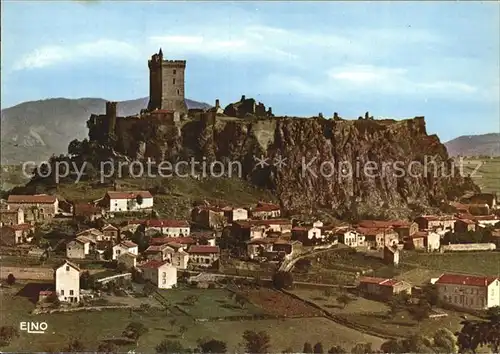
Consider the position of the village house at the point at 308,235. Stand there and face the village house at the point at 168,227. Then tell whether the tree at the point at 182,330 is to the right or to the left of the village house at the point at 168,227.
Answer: left

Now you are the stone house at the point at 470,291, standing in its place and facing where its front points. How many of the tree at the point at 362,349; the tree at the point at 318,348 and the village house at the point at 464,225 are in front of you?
2

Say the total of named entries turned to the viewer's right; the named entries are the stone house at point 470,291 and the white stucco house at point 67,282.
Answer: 0

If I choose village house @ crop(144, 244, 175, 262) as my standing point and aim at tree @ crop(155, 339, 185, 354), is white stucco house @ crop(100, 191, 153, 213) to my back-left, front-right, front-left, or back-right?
back-right

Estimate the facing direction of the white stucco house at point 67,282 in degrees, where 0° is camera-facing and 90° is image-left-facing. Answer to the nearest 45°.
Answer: approximately 0°

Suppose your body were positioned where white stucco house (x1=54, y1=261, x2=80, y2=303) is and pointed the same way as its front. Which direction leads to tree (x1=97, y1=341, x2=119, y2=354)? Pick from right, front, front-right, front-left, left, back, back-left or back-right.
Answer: front-left

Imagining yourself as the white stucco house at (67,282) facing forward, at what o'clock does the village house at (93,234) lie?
The village house is roughly at 7 o'clock from the white stucco house.

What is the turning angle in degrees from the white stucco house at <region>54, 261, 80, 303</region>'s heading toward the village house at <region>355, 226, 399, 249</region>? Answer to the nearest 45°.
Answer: approximately 90° to its left

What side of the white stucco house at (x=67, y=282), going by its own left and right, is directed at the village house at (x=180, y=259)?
left
